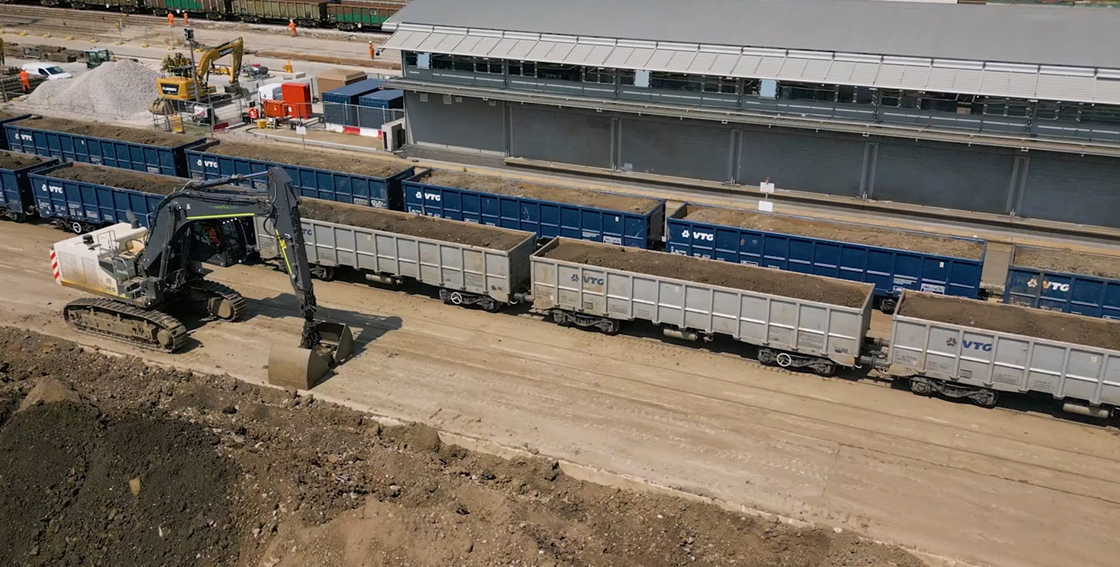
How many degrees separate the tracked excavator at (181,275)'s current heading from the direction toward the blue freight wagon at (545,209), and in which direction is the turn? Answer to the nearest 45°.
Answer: approximately 45° to its left

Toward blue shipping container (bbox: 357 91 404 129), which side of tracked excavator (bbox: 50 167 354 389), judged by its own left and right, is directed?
left

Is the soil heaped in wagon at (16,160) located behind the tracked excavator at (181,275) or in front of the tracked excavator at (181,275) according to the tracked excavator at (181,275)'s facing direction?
behind

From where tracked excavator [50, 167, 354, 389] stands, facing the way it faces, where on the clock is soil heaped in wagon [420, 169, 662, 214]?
The soil heaped in wagon is roughly at 10 o'clock from the tracked excavator.

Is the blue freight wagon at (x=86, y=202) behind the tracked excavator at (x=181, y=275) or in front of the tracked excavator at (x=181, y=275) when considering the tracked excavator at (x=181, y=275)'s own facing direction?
behind

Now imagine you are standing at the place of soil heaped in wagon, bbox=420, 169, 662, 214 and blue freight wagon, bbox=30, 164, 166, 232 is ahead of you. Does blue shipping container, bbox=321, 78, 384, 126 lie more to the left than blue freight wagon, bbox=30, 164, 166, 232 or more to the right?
right

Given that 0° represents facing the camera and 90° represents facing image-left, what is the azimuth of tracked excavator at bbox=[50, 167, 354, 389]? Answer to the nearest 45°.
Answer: approximately 315°

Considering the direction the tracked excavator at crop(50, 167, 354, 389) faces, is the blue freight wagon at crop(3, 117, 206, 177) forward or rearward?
rearward

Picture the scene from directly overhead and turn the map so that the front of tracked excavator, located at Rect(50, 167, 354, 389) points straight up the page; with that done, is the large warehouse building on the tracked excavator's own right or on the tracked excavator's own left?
on the tracked excavator's own left
